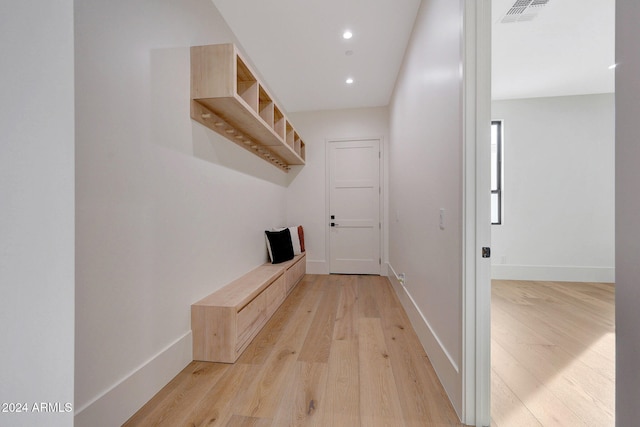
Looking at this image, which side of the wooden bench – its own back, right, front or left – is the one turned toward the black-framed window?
front

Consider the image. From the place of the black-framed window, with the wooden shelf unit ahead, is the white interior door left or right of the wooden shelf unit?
right

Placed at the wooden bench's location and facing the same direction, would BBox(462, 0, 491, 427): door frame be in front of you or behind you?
in front

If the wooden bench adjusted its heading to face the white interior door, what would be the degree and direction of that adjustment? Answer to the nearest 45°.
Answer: approximately 45° to its left

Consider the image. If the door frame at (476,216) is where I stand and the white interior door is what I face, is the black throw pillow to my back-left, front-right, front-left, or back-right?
front-left

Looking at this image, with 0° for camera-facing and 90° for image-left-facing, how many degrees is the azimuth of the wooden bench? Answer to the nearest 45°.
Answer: approximately 270°
